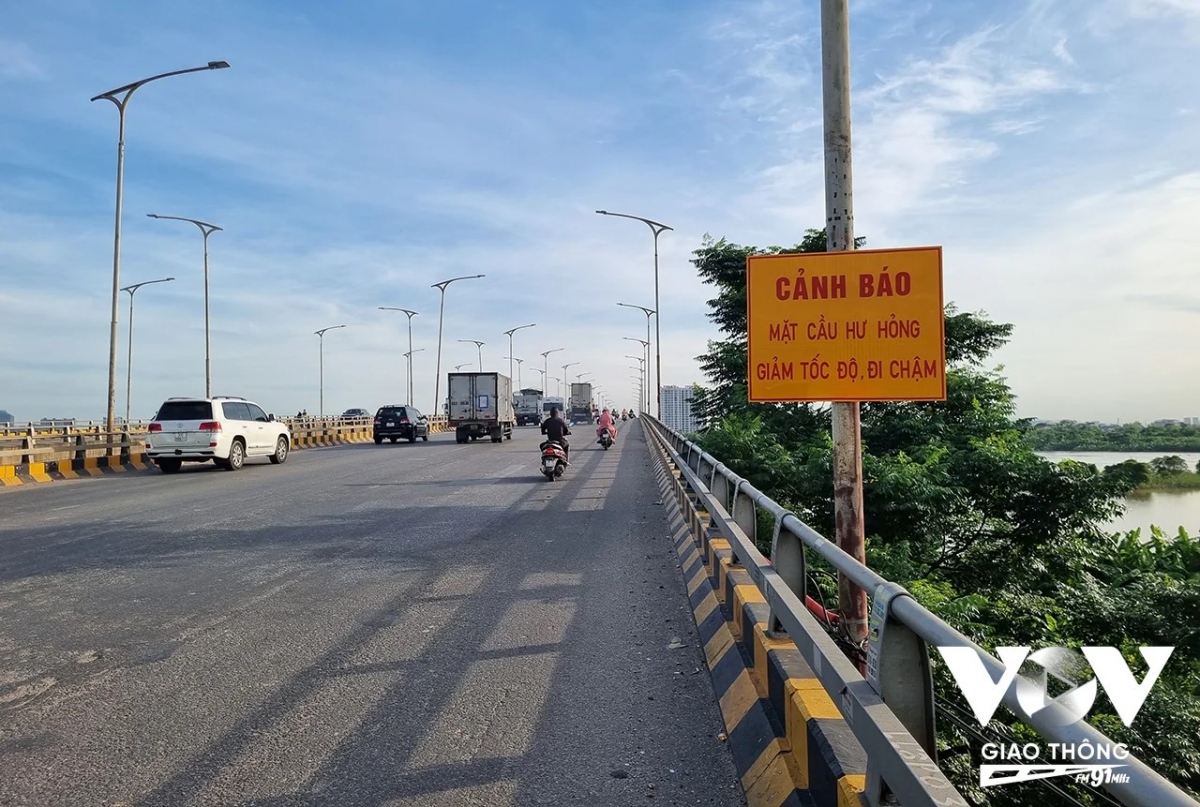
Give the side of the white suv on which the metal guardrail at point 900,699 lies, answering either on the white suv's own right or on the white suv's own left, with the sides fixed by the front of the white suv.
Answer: on the white suv's own right

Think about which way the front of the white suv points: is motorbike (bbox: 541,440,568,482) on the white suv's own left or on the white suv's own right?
on the white suv's own right

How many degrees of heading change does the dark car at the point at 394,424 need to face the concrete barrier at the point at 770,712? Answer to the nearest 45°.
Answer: approximately 135° to its right

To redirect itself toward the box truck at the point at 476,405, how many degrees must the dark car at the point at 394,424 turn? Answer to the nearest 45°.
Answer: approximately 90° to its right

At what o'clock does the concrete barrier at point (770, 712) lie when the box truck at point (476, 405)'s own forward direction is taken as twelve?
The concrete barrier is roughly at 6 o'clock from the box truck.

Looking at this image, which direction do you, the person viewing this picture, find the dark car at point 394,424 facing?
facing away from the viewer and to the right of the viewer

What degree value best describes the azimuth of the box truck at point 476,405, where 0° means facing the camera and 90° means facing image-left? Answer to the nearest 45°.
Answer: approximately 180°

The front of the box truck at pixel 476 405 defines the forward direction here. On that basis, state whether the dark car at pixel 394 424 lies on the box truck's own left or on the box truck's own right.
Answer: on the box truck's own left

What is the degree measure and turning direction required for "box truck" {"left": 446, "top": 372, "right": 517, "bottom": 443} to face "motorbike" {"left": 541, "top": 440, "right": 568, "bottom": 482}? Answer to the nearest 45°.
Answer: approximately 180°

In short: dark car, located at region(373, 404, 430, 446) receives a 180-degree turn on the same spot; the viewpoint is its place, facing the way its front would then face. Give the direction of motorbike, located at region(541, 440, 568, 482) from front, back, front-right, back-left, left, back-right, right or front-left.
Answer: front-left

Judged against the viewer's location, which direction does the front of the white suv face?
facing away from the viewer and to the right of the viewer

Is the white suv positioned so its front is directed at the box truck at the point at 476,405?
yes
